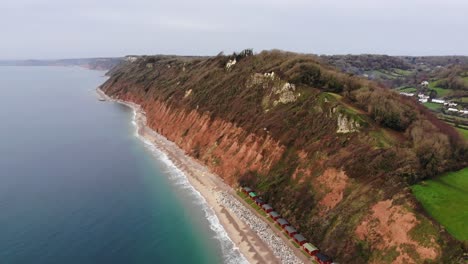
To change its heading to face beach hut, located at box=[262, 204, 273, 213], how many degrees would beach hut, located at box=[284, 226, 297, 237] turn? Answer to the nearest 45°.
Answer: approximately 90° to its right

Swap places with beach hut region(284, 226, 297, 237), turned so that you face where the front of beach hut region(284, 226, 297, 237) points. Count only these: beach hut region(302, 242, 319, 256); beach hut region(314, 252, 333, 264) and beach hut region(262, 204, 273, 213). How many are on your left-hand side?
2

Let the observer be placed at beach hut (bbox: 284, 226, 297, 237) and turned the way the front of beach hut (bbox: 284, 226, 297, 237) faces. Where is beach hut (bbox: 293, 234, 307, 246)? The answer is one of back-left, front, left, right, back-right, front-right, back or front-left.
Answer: left

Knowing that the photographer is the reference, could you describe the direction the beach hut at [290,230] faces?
facing the viewer and to the left of the viewer

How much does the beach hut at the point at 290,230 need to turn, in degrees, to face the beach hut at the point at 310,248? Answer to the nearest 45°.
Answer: approximately 90° to its left

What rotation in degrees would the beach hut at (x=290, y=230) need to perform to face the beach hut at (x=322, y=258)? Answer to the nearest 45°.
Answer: approximately 90° to its left

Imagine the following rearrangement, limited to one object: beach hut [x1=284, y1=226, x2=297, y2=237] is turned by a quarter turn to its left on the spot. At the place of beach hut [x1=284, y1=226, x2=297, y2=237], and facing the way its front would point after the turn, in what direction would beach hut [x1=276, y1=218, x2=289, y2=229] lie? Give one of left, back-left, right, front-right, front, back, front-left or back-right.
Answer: back

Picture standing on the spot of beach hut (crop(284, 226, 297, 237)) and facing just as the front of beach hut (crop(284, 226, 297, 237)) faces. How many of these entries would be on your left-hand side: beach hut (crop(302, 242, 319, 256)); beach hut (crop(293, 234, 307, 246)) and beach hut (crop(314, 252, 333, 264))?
3

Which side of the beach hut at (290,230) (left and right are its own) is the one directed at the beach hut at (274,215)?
right
